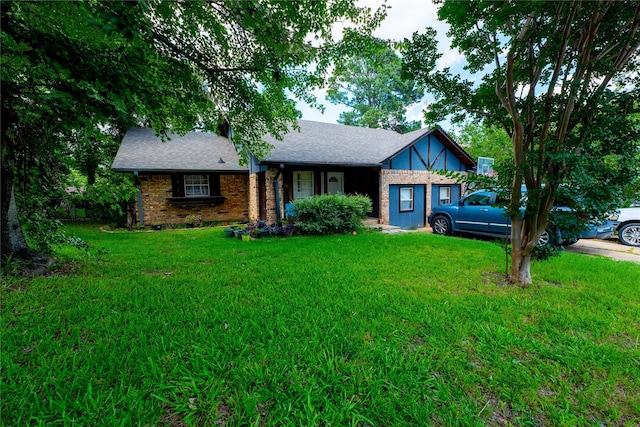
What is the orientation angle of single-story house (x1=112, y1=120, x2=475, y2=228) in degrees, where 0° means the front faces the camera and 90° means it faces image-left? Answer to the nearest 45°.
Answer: approximately 0°

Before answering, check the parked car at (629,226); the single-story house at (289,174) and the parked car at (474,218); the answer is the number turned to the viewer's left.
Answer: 2

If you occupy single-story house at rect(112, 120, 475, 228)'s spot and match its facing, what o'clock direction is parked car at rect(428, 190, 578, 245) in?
The parked car is roughly at 10 o'clock from the single-story house.

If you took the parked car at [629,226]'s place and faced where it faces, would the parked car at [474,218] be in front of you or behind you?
in front

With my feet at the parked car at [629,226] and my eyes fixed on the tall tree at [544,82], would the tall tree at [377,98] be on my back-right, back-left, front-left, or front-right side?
back-right

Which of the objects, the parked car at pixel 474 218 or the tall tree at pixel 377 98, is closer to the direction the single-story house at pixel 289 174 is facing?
the parked car

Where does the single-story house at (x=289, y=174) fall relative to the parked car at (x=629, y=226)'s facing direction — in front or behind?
in front

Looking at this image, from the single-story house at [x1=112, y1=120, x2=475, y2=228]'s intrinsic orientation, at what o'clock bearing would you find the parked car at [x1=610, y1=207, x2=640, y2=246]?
The parked car is roughly at 10 o'clock from the single-story house.

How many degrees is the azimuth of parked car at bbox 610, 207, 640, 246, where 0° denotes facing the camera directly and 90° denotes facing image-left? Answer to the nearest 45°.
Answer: approximately 90°

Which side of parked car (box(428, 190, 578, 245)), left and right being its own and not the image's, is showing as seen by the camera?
left
